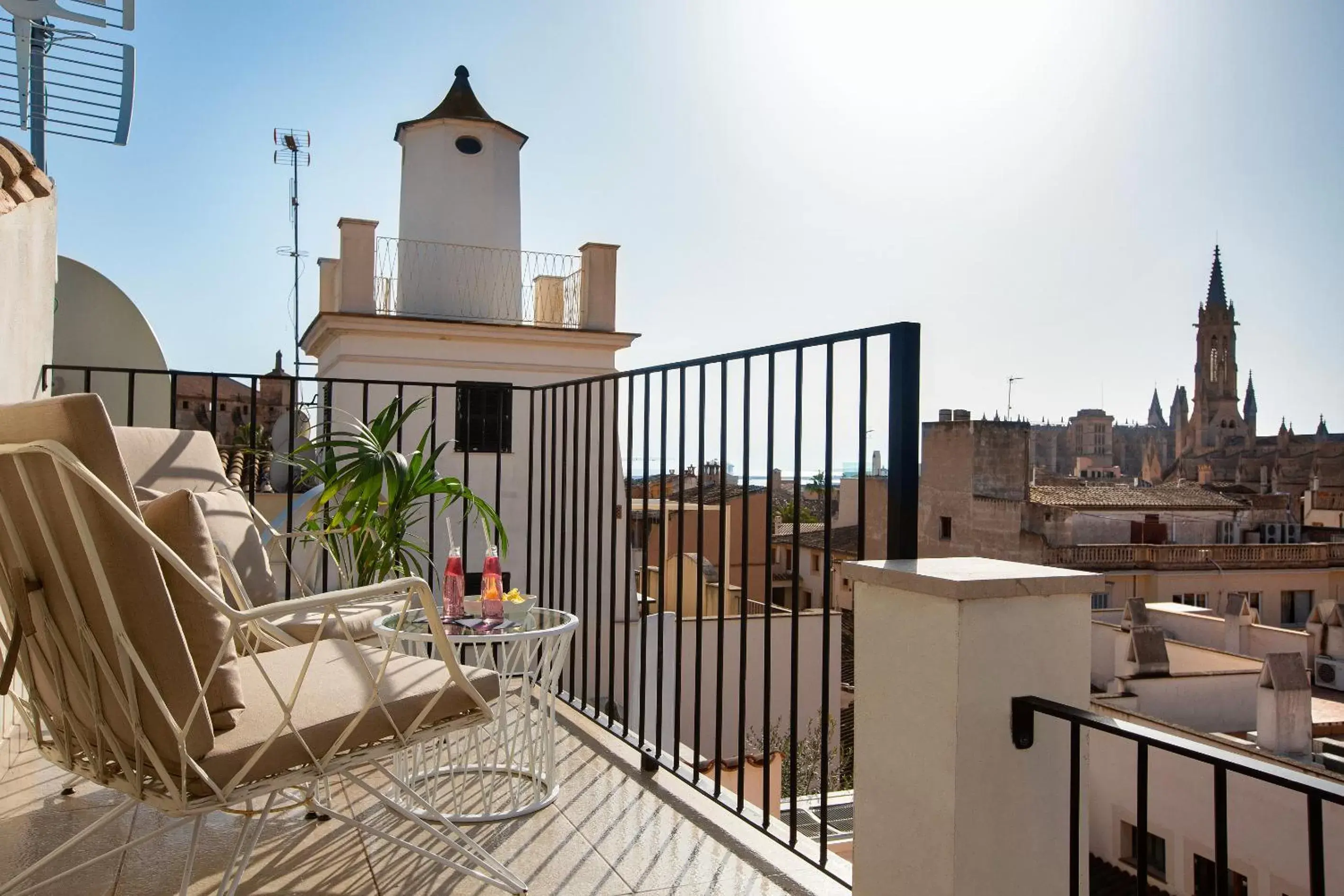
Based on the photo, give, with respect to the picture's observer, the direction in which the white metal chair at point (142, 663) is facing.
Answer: facing away from the viewer and to the right of the viewer

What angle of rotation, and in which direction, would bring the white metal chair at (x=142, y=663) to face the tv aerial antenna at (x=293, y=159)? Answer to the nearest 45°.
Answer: approximately 45° to its left

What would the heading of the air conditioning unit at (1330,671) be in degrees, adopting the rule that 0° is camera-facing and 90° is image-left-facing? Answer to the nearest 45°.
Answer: approximately 45°

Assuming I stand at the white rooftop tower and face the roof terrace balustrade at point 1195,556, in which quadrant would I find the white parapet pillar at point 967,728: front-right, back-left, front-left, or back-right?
back-right

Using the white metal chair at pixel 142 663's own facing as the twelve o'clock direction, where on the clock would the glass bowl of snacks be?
The glass bowl of snacks is roughly at 12 o'clock from the white metal chair.

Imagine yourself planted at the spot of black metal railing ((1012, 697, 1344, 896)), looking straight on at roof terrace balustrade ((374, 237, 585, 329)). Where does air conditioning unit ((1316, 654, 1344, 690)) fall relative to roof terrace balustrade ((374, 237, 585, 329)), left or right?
right
